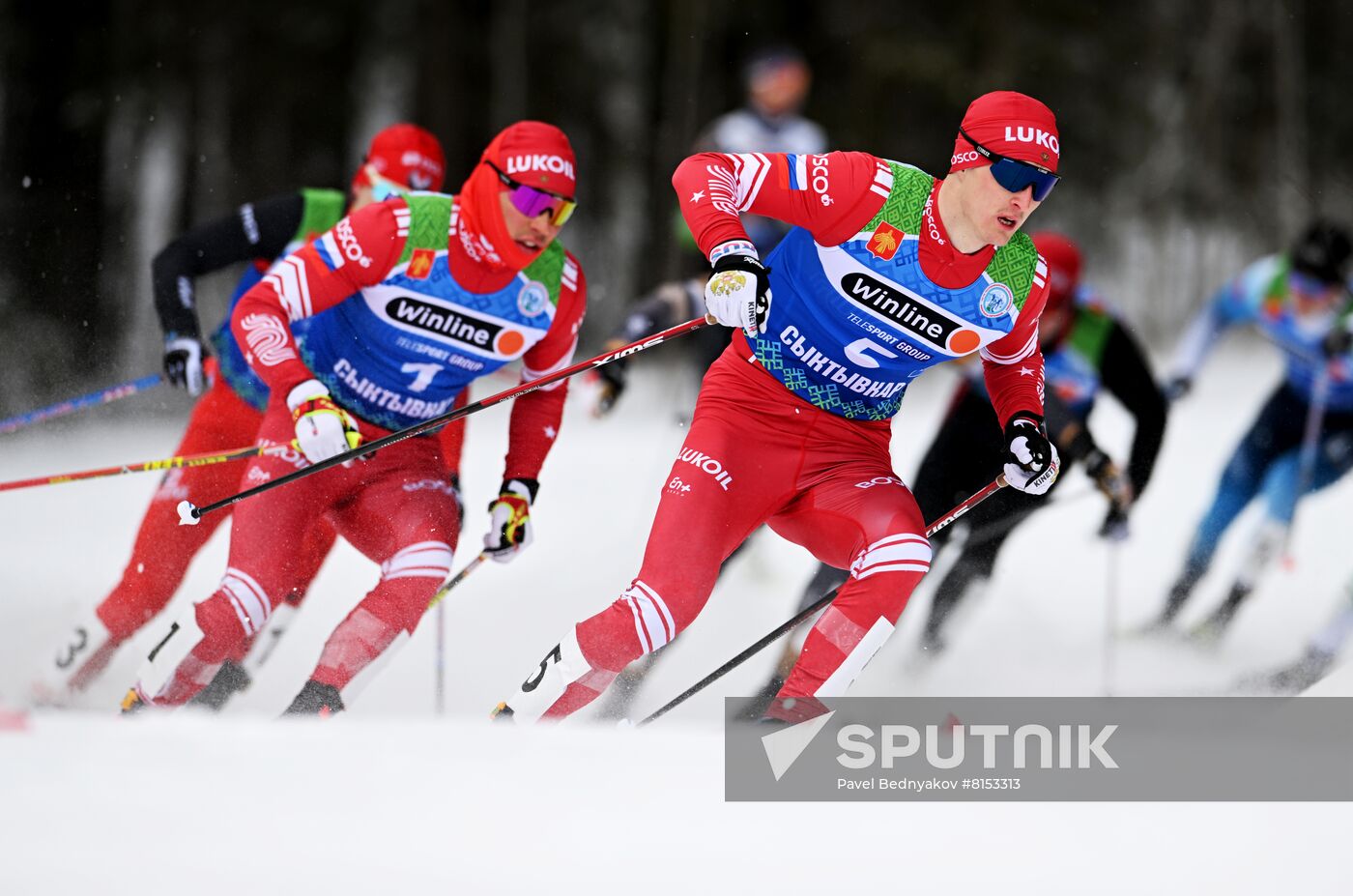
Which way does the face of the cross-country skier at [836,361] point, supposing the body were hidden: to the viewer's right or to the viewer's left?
to the viewer's right

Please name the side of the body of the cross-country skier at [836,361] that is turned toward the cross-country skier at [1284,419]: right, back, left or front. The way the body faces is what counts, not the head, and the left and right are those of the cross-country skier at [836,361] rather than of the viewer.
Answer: left

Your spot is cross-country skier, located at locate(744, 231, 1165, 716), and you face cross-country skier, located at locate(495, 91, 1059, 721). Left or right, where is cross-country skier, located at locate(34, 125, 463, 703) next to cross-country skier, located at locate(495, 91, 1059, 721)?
right

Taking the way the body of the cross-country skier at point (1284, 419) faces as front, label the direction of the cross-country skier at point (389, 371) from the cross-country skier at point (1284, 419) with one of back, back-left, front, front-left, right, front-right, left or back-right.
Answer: front-right

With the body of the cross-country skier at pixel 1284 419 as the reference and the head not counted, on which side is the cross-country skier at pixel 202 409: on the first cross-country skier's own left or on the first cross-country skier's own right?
on the first cross-country skier's own right

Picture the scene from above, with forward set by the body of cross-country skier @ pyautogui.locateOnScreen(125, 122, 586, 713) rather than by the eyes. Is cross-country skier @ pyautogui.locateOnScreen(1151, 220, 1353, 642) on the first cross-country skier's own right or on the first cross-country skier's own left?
on the first cross-country skier's own left

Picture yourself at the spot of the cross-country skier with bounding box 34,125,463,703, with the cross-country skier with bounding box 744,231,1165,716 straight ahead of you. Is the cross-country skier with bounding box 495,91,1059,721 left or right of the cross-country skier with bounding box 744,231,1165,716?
right
